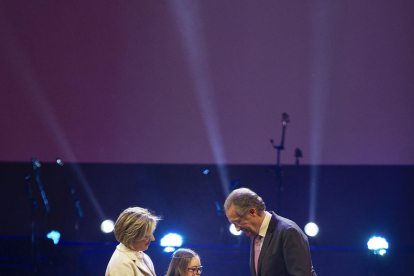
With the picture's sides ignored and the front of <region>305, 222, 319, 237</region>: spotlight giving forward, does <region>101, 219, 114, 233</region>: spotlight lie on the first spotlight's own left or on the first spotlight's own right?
on the first spotlight's own right

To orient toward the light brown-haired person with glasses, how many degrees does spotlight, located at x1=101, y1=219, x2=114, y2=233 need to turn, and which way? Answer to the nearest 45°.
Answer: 0° — it already faces them

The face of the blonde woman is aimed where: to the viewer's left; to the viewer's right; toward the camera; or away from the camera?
to the viewer's right

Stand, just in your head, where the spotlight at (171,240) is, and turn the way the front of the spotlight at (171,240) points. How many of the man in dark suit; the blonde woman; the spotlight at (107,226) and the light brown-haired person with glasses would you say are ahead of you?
3

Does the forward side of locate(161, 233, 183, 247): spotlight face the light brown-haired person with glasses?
yes

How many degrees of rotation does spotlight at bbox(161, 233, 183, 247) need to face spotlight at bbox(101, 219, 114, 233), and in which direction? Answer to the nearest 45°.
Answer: approximately 135° to its right

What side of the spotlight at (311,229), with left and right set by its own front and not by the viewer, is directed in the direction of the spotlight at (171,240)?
right

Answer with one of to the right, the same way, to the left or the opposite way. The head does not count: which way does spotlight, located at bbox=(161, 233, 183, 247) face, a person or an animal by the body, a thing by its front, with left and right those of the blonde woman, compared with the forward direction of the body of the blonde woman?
to the right

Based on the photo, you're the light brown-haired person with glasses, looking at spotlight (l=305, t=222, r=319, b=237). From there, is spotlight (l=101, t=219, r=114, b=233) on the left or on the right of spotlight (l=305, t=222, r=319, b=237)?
left

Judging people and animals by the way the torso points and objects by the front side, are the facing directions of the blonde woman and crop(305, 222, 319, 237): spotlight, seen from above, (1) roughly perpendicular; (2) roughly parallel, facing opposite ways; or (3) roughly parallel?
roughly perpendicular

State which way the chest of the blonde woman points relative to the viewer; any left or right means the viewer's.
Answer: facing to the right of the viewer
